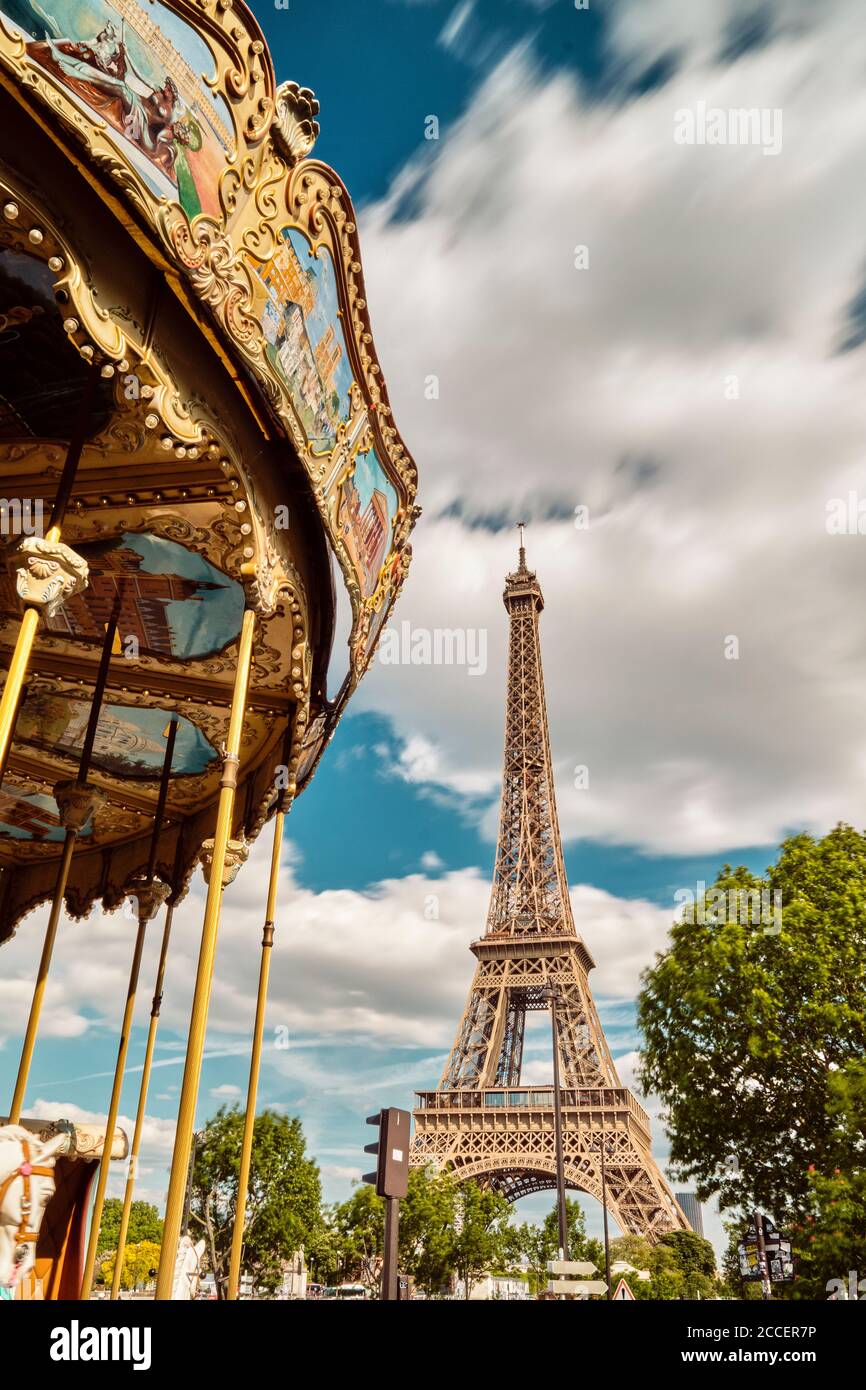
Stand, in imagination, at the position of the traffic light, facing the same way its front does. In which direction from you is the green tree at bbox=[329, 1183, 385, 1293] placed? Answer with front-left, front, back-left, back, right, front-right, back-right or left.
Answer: front-right

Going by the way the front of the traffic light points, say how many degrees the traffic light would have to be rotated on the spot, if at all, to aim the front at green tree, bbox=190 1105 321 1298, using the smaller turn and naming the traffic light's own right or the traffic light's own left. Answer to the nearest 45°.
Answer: approximately 45° to the traffic light's own right

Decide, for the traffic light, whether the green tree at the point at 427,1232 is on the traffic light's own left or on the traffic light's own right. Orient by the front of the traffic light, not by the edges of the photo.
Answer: on the traffic light's own right

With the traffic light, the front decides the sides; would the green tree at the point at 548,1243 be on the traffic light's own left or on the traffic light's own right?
on the traffic light's own right

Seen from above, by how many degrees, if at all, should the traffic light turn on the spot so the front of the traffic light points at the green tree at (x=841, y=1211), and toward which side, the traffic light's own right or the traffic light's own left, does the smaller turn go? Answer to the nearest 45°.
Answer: approximately 90° to the traffic light's own right

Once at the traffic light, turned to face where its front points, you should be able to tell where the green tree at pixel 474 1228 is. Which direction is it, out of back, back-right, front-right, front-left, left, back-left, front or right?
front-right

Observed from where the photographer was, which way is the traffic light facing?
facing away from the viewer and to the left of the viewer
